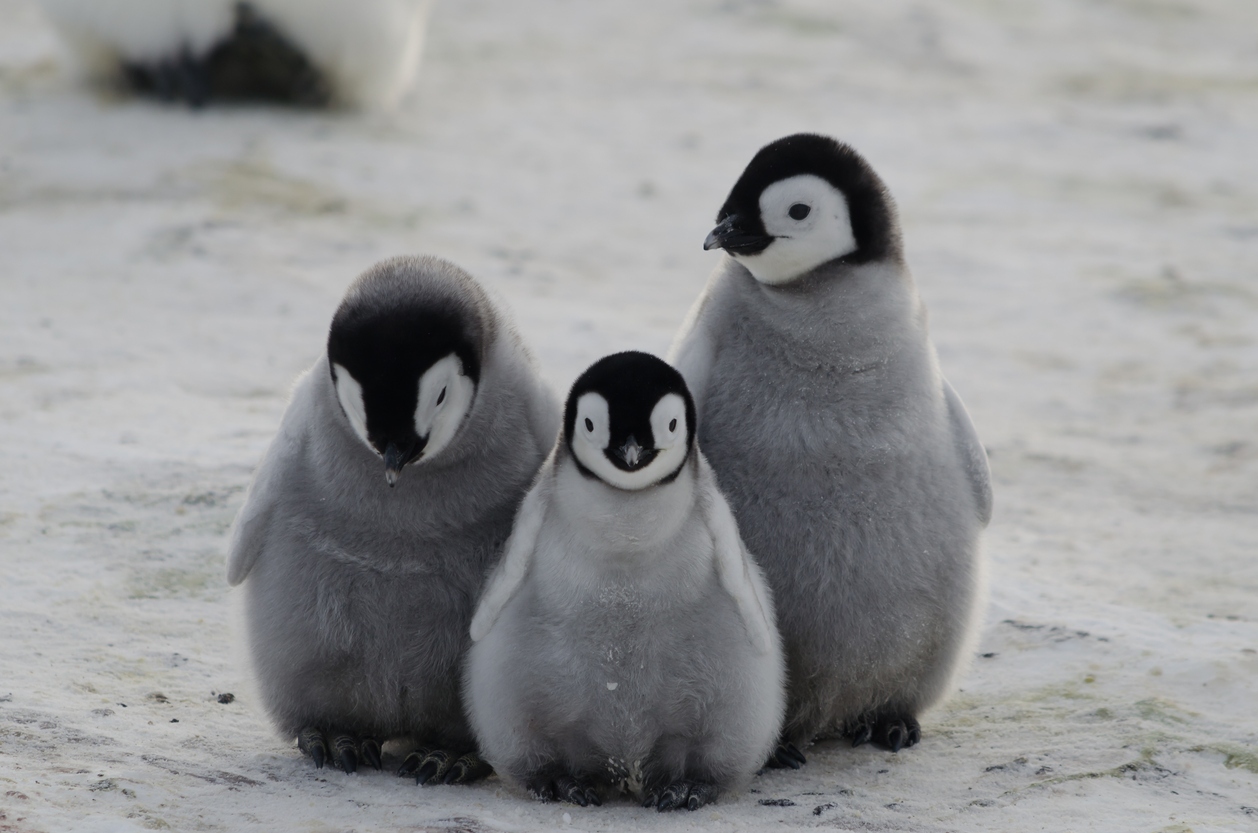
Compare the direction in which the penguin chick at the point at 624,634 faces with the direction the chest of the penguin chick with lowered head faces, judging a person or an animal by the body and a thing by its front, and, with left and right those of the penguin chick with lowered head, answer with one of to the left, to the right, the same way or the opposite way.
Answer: the same way

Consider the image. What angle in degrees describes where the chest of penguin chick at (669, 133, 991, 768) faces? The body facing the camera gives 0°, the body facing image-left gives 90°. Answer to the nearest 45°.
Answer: approximately 0°

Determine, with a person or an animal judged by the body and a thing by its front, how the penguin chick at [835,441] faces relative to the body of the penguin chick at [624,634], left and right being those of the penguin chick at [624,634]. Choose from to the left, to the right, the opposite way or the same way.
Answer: the same way

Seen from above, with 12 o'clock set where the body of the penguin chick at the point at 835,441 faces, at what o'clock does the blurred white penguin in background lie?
The blurred white penguin in background is roughly at 5 o'clock from the penguin chick.

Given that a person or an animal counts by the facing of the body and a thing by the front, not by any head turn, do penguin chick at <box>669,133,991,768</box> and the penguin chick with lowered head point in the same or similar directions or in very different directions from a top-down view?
same or similar directions

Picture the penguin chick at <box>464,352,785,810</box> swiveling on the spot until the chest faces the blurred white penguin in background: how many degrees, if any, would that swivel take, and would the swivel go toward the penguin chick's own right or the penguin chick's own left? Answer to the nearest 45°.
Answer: approximately 180°

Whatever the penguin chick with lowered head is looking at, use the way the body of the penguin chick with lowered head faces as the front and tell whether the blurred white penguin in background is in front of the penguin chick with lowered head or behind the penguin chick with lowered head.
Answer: behind

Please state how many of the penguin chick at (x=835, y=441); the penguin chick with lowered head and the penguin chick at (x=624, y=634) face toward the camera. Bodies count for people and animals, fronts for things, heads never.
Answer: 3

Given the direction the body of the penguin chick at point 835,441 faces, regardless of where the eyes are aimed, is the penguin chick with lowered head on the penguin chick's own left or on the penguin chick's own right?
on the penguin chick's own right

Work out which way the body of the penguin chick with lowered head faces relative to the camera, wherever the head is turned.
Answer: toward the camera
